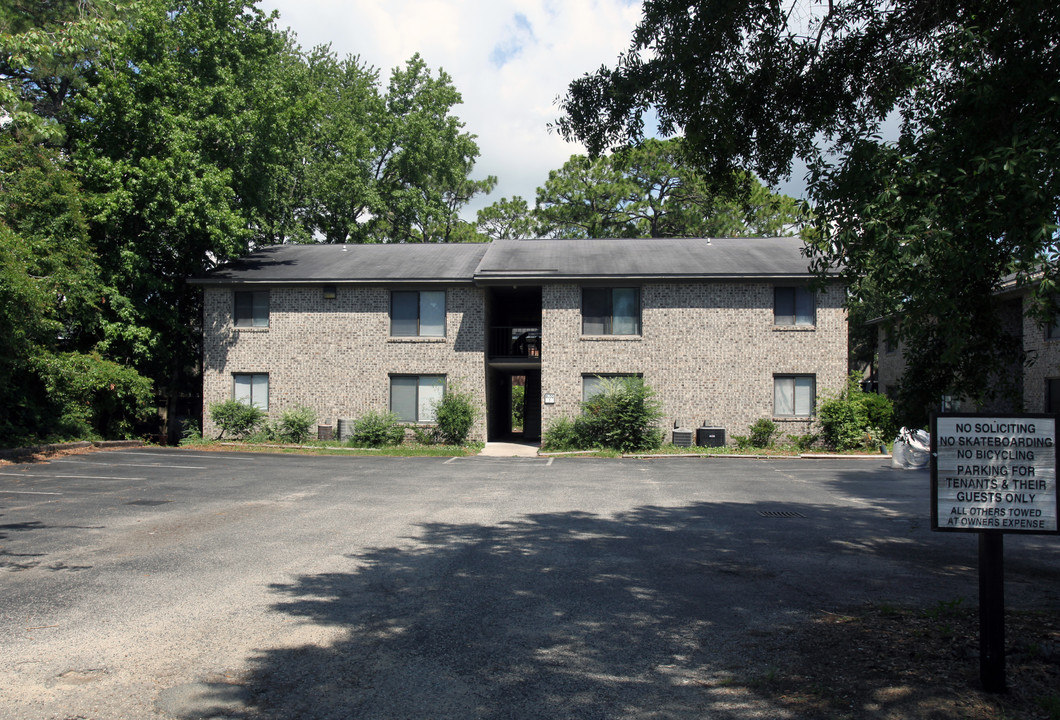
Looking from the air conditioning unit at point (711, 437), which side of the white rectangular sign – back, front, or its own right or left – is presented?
back

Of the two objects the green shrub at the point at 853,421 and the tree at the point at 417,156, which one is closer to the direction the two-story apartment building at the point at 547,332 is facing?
the green shrub

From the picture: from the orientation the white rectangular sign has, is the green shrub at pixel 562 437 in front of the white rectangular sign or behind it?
behind

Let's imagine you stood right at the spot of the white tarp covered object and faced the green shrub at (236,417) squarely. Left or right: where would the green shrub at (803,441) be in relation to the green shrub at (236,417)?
right

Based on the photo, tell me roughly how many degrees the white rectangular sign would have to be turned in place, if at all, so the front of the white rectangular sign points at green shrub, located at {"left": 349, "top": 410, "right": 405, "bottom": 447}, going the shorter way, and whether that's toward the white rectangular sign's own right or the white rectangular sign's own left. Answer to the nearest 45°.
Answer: approximately 135° to the white rectangular sign's own right

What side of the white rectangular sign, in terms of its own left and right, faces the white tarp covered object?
back

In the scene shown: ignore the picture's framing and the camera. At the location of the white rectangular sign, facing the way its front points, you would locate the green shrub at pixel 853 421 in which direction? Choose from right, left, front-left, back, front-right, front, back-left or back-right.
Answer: back

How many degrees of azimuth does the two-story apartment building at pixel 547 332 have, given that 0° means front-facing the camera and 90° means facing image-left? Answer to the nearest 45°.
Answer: approximately 0°

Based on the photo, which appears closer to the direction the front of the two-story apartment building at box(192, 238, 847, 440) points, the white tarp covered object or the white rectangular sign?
the white rectangular sign

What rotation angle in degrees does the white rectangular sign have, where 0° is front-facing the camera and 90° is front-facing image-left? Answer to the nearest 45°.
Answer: approximately 0°

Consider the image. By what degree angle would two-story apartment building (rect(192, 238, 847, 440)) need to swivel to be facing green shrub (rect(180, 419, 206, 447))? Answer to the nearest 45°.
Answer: approximately 90° to its right

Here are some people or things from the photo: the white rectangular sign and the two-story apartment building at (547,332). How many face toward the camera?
2

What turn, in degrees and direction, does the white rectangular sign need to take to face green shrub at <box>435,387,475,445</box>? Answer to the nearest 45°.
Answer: approximately 135° to its right

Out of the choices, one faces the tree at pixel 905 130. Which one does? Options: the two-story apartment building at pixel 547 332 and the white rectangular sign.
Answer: the two-story apartment building
